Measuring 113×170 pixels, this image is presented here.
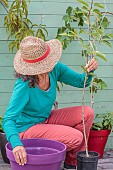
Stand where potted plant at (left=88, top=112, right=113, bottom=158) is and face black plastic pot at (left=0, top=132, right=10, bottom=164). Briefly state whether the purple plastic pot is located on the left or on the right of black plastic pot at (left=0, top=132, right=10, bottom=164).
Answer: left

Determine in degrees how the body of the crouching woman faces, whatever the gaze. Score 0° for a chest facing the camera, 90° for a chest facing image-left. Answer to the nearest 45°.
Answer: approximately 315°

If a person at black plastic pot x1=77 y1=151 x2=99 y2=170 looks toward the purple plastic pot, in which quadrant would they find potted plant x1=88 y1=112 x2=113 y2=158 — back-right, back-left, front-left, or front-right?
back-right

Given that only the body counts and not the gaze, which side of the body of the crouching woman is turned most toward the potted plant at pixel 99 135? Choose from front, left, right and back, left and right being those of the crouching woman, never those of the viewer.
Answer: left

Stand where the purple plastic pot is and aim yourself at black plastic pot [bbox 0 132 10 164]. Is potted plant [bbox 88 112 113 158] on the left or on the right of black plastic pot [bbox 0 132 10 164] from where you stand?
right
